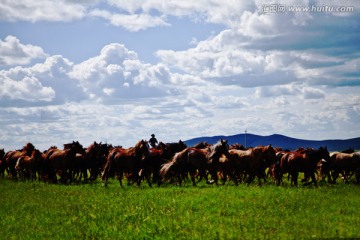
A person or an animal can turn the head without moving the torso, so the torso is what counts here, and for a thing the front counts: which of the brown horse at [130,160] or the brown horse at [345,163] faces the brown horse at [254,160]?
the brown horse at [130,160]

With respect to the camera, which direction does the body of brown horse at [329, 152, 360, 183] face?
to the viewer's right

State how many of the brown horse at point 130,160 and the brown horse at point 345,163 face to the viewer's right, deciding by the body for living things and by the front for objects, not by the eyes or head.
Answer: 2

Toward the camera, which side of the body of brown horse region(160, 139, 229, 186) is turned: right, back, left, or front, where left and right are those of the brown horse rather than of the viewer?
right

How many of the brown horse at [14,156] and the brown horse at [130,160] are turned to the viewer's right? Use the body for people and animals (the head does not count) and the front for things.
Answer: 2

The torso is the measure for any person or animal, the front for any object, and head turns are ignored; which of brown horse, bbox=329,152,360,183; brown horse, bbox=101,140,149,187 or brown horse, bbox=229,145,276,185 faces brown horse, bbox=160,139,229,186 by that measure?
brown horse, bbox=101,140,149,187

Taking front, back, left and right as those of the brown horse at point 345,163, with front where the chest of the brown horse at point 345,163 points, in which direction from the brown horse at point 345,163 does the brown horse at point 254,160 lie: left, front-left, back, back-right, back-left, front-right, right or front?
back-right

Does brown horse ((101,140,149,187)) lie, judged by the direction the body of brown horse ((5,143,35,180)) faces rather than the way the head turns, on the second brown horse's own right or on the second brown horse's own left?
on the second brown horse's own right

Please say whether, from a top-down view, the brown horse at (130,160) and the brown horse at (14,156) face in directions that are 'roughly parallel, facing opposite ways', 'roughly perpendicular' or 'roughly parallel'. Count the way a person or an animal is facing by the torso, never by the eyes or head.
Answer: roughly parallel

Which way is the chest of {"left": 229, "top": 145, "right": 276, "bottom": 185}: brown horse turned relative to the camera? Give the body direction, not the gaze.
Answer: to the viewer's right

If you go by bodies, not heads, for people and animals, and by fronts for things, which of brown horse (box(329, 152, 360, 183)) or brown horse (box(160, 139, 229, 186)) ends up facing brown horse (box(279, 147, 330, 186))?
brown horse (box(160, 139, 229, 186))

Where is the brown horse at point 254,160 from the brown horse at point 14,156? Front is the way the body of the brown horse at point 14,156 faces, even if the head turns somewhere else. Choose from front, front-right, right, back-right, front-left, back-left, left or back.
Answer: front-right

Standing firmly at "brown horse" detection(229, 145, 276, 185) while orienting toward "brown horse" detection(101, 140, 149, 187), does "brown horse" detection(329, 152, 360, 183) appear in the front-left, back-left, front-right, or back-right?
back-right

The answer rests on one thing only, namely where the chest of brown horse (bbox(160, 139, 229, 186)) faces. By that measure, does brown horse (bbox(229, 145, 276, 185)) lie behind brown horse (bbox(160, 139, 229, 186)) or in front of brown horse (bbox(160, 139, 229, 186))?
in front

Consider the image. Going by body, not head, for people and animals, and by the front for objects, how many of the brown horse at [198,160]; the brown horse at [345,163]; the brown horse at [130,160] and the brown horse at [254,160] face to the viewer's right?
4

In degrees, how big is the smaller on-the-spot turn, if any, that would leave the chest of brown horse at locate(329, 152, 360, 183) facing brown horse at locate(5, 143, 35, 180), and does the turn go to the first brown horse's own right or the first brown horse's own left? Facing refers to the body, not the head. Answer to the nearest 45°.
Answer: approximately 180°

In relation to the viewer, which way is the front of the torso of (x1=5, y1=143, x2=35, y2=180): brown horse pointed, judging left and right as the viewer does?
facing to the right of the viewer

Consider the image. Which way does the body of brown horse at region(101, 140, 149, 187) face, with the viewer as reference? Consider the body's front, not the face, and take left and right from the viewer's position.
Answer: facing to the right of the viewer
